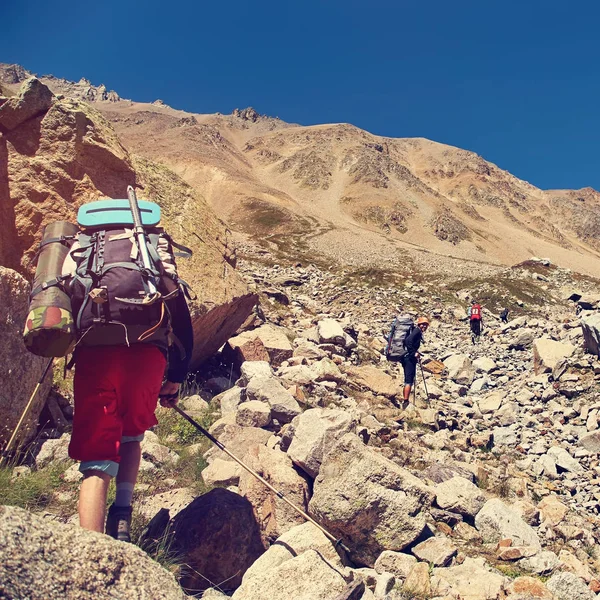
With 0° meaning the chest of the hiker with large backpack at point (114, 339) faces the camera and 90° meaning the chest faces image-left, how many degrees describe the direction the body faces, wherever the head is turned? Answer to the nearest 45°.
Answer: approximately 180°

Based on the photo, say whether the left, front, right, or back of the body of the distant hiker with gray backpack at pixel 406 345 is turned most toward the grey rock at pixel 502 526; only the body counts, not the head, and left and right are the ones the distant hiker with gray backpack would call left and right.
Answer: right

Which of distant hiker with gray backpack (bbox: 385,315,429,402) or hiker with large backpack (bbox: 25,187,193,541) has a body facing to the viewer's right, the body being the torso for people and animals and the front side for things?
the distant hiker with gray backpack

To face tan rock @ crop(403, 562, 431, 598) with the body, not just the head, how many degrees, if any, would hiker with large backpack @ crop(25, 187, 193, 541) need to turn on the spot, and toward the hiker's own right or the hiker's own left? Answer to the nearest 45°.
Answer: approximately 90° to the hiker's own right

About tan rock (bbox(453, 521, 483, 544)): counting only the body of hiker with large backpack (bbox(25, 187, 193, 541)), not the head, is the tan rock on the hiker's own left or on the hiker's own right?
on the hiker's own right
